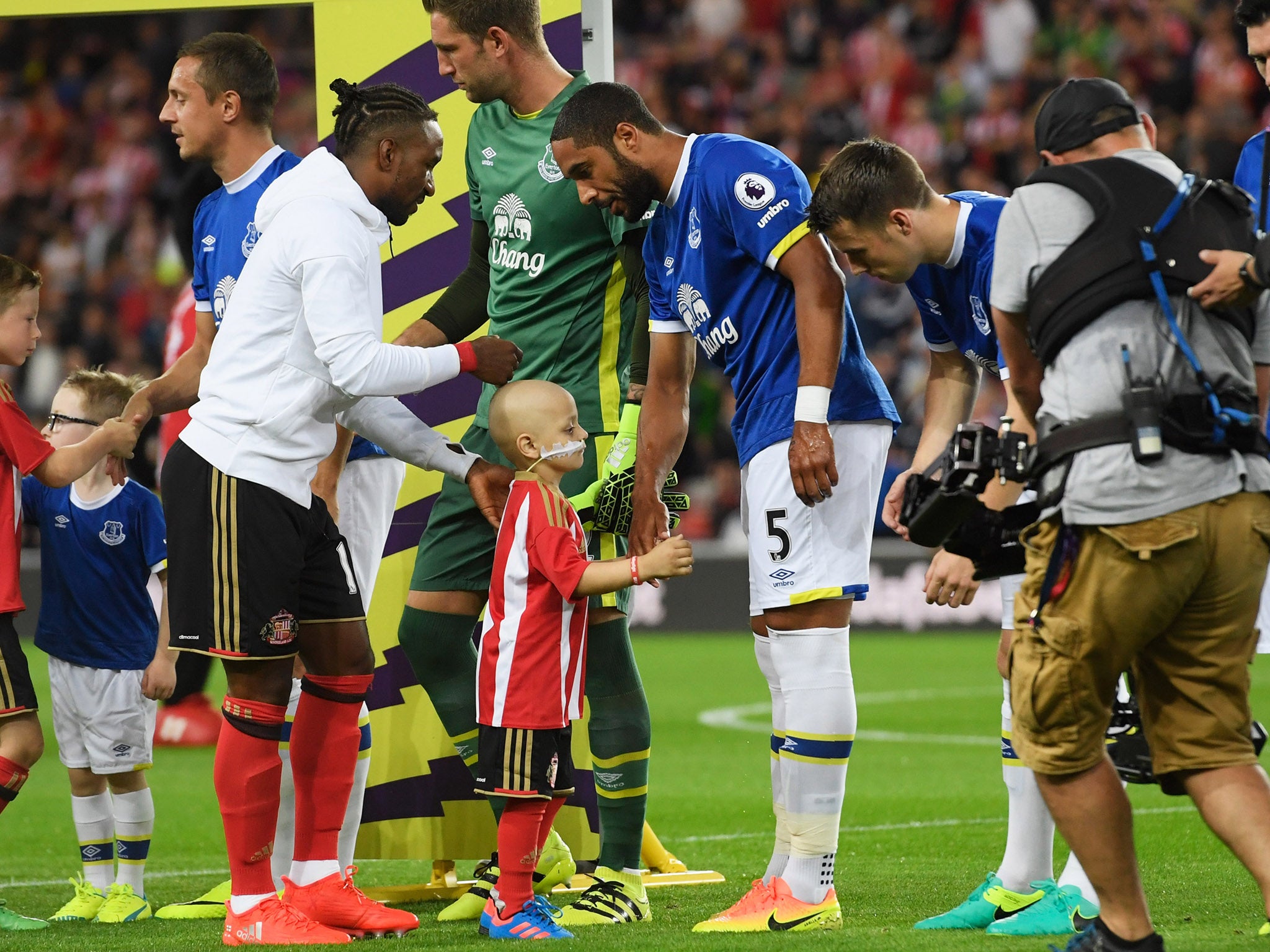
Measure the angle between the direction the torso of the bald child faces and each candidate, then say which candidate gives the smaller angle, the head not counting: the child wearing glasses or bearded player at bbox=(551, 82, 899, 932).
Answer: the bearded player

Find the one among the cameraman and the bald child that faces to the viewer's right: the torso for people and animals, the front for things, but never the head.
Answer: the bald child

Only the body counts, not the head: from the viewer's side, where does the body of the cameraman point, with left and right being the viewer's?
facing away from the viewer and to the left of the viewer

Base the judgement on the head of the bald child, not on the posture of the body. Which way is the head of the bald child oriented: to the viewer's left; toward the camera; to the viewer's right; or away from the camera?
to the viewer's right

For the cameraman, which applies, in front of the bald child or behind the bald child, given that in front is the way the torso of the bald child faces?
in front

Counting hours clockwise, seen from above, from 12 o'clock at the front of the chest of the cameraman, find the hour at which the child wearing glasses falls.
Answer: The child wearing glasses is roughly at 11 o'clock from the cameraman.

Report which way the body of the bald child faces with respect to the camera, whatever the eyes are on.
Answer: to the viewer's right

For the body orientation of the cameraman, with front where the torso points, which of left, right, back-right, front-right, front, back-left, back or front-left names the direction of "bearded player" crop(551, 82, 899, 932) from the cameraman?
front

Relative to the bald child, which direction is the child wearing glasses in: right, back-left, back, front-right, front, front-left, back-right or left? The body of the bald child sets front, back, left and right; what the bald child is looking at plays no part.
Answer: back-left

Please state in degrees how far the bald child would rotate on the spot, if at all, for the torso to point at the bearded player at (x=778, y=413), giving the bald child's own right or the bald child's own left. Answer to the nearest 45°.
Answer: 0° — they already face them

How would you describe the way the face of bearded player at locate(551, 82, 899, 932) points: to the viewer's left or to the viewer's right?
to the viewer's left

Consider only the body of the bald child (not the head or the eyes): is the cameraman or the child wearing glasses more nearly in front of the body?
the cameraman

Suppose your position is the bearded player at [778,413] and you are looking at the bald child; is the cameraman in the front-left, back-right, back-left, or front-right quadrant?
back-left

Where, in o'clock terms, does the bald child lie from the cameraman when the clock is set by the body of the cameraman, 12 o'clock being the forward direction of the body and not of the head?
The bald child is roughly at 11 o'clock from the cameraman.

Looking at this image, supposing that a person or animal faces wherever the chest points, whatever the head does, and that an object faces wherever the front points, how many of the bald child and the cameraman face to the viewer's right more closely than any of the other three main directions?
1
